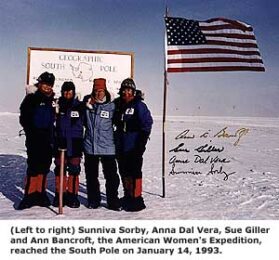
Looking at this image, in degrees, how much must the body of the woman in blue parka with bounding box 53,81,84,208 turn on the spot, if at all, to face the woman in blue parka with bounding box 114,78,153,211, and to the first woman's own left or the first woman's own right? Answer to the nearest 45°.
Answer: approximately 90° to the first woman's own left

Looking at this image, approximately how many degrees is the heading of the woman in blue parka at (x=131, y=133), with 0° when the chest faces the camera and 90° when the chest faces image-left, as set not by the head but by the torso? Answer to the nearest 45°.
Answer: approximately 45°

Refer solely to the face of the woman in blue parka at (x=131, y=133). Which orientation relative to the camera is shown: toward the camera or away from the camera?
toward the camera

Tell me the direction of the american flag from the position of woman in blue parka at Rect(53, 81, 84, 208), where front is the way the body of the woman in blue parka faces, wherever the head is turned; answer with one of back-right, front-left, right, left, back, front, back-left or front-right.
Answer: left

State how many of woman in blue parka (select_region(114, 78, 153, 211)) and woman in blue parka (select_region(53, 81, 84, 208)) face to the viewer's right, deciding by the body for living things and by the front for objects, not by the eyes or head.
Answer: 0

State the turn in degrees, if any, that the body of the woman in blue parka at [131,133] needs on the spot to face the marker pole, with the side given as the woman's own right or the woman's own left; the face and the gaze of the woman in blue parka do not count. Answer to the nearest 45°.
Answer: approximately 45° to the woman's own right

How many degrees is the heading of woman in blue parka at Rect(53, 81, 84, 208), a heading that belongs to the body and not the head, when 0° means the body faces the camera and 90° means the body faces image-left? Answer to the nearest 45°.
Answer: approximately 0°
